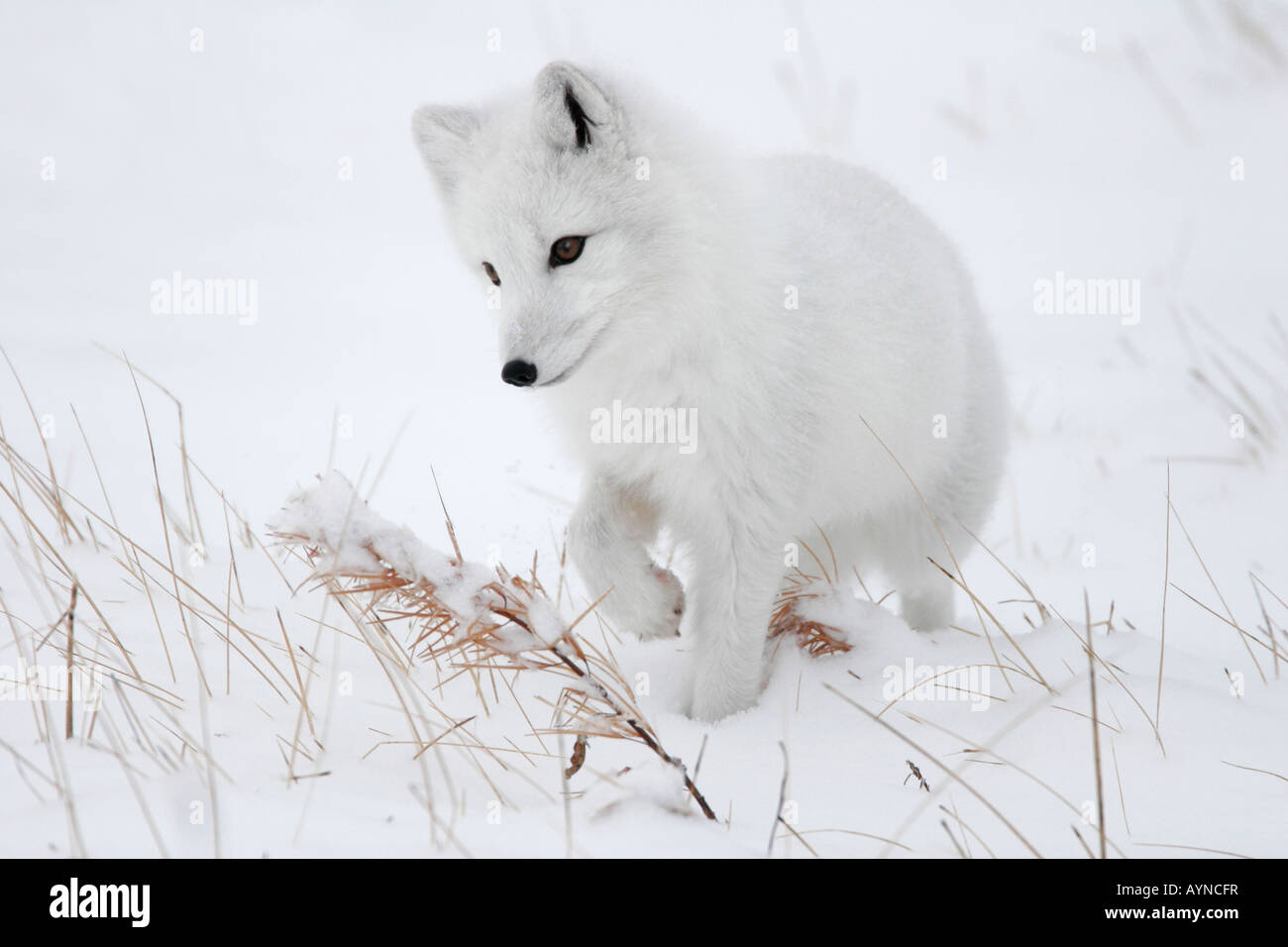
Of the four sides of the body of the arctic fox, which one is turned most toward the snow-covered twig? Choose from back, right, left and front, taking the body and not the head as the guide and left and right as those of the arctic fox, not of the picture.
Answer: front

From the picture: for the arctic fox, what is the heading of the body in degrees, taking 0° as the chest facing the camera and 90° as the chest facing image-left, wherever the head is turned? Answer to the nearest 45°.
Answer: approximately 45°
